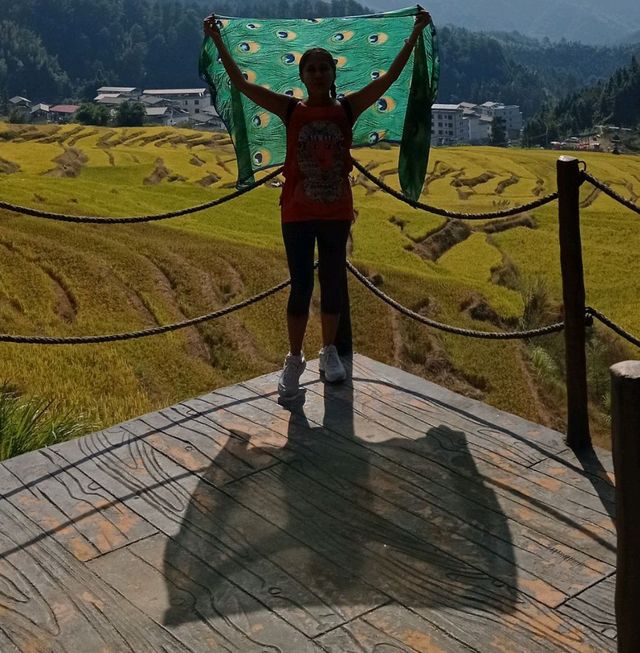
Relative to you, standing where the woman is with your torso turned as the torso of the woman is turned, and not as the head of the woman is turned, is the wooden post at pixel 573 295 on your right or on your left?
on your left

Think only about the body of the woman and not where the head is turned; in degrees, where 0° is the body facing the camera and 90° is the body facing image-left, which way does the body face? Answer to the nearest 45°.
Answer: approximately 0°

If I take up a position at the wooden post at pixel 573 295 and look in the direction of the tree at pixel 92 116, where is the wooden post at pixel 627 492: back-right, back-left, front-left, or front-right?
back-left

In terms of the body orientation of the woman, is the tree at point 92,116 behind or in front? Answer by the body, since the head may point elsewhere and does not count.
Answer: behind

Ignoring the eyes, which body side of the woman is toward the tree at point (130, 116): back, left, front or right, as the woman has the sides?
back

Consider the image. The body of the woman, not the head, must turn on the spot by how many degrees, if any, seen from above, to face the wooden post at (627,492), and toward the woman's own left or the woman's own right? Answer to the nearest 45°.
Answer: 0° — they already face it

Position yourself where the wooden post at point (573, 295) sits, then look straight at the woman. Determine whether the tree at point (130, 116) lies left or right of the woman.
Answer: right

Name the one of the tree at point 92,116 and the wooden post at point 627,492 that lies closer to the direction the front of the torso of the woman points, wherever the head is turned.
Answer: the wooden post
